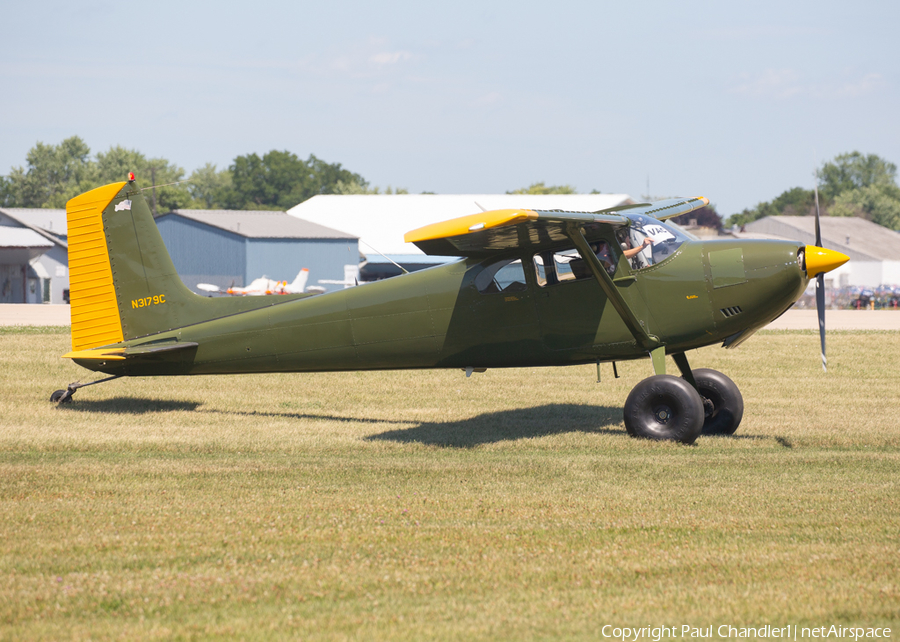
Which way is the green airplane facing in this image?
to the viewer's right
